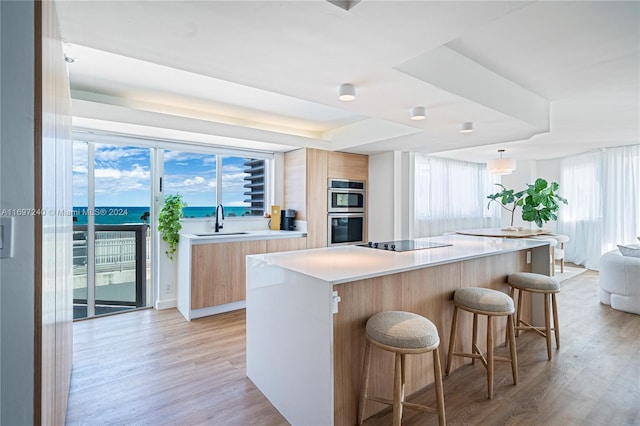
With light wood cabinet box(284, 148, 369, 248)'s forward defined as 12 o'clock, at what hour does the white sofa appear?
The white sofa is roughly at 11 o'clock from the light wood cabinet.

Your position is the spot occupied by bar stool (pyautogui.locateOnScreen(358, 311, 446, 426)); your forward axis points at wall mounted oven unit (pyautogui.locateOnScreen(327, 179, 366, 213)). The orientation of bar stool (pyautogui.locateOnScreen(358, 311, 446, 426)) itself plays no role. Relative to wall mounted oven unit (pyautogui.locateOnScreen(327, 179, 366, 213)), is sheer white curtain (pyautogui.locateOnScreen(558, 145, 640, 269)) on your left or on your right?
right

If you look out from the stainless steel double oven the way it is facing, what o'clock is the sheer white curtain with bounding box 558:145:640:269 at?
The sheer white curtain is roughly at 10 o'clock from the stainless steel double oven.

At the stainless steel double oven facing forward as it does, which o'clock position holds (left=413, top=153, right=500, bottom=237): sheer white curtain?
The sheer white curtain is roughly at 9 o'clock from the stainless steel double oven.

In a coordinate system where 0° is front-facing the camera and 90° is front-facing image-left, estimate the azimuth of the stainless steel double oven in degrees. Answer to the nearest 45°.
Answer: approximately 315°

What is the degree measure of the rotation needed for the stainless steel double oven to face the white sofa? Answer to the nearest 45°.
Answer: approximately 45° to its left

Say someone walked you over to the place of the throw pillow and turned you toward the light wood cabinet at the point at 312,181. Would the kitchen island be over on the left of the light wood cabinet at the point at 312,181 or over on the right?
left

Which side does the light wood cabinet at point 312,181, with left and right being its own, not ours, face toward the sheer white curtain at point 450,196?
left

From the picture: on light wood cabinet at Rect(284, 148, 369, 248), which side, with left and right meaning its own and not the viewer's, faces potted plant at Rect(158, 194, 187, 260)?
right

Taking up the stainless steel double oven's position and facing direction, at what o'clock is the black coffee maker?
The black coffee maker is roughly at 4 o'clock from the stainless steel double oven.
